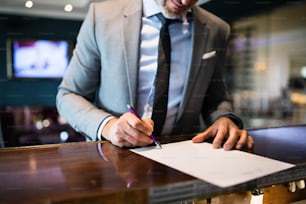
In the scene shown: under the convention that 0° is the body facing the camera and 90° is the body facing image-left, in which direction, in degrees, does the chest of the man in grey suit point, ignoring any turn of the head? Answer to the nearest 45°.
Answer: approximately 0°

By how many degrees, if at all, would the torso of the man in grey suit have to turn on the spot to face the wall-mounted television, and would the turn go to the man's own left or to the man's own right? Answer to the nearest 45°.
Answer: approximately 135° to the man's own right
